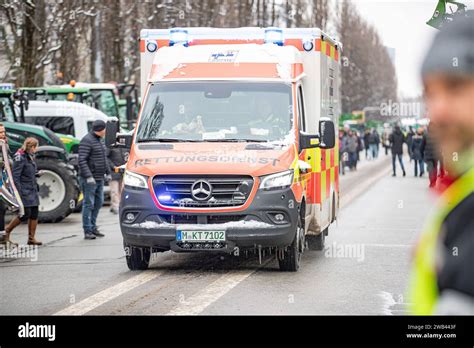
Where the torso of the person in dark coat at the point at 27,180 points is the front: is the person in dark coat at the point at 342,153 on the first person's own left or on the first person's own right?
on the first person's own left

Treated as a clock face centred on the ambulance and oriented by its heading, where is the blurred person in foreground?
The blurred person in foreground is roughly at 12 o'clock from the ambulance.

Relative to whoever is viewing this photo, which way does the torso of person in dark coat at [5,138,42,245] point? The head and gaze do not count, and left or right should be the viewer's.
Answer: facing to the right of the viewer

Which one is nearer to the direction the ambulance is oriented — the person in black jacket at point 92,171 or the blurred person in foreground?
the blurred person in foreground

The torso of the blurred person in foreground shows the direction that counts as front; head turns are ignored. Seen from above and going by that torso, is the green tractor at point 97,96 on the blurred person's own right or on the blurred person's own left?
on the blurred person's own right

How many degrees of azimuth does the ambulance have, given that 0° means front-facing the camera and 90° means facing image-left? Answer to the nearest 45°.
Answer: approximately 0°

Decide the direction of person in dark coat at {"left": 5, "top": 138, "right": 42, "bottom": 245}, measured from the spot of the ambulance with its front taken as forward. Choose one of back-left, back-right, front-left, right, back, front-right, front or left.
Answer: back-right

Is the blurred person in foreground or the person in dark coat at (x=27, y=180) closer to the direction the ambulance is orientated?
the blurred person in foreground

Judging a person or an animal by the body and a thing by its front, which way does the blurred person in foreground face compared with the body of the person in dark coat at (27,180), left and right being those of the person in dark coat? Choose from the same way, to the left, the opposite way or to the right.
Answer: the opposite way

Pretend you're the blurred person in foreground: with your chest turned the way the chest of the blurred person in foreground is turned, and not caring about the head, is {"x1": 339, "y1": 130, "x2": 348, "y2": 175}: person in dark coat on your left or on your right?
on your right
